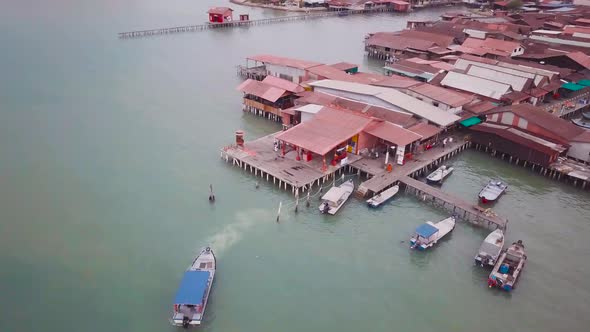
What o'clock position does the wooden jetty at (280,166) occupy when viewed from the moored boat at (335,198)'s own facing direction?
The wooden jetty is roughly at 9 o'clock from the moored boat.

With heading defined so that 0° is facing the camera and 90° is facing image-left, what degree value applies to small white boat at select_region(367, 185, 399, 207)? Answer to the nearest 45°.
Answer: approximately 225°

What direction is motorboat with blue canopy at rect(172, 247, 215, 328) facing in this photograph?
away from the camera

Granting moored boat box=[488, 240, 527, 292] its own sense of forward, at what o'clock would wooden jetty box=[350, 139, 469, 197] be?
The wooden jetty is roughly at 9 o'clock from the moored boat.

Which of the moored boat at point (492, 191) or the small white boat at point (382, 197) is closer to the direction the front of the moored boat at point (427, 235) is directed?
the moored boat

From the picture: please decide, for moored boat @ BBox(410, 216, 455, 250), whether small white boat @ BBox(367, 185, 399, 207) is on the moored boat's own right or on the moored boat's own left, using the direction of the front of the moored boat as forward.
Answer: on the moored boat's own left

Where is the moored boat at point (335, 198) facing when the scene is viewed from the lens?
facing away from the viewer and to the right of the viewer
